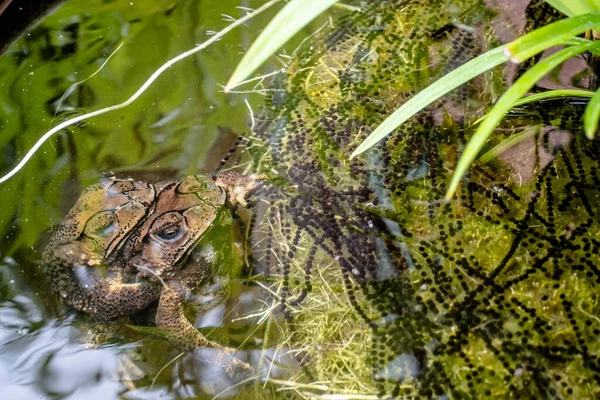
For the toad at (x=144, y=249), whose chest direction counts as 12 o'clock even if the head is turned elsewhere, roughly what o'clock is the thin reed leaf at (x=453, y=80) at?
The thin reed leaf is roughly at 12 o'clock from the toad.

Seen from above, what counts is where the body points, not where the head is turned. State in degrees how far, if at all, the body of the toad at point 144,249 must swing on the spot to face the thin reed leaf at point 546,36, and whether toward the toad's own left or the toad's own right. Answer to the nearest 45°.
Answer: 0° — it already faces it

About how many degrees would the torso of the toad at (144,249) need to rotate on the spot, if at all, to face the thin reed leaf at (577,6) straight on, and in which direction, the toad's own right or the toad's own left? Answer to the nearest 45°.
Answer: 0° — it already faces it

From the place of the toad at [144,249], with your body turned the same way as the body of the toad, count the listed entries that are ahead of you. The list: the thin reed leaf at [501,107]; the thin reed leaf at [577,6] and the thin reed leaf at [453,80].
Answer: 3

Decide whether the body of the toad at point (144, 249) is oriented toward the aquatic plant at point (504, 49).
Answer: yes

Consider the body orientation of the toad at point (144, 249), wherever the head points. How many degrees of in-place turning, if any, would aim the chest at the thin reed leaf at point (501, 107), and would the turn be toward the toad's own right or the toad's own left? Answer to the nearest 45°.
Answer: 0° — it already faces it

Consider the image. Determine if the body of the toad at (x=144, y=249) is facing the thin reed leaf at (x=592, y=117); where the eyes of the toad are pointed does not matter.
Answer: yes

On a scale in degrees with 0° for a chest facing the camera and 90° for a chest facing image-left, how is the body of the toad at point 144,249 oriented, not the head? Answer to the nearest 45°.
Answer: approximately 315°
